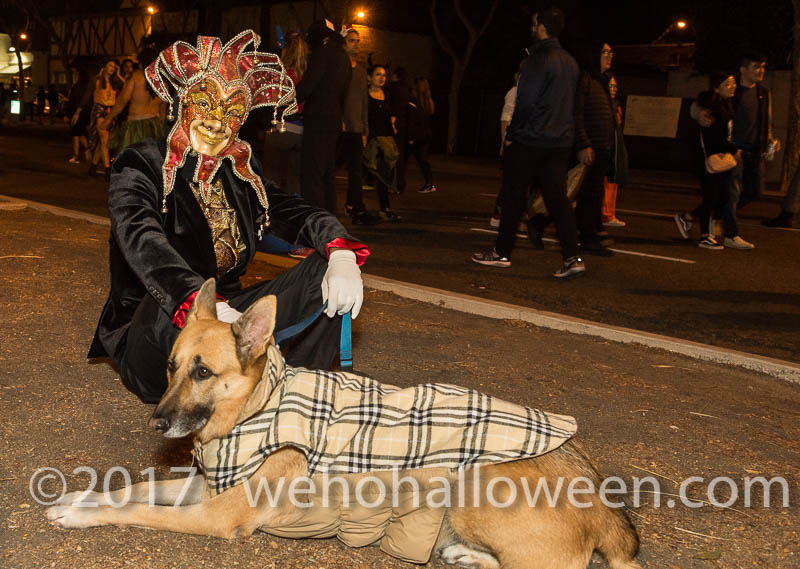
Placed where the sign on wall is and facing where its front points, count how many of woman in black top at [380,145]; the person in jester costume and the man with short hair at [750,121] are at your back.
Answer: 0

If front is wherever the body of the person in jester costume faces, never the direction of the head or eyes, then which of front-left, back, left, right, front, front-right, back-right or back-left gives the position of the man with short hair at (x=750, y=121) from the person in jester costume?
left

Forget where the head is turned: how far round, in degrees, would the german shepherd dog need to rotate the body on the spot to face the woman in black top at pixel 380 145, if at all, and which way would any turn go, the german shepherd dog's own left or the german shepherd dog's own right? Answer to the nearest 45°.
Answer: approximately 90° to the german shepherd dog's own right

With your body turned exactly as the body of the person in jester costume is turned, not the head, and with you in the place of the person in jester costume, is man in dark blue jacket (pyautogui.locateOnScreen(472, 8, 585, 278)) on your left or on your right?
on your left

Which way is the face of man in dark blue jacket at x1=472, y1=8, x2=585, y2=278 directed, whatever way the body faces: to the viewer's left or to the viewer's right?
to the viewer's left

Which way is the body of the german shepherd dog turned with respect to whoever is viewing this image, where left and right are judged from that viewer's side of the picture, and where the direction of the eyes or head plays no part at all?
facing to the left of the viewer

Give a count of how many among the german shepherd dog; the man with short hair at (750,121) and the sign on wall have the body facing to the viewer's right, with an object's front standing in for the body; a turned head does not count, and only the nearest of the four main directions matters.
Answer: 0

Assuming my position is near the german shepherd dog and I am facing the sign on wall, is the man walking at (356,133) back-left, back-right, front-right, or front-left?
front-left

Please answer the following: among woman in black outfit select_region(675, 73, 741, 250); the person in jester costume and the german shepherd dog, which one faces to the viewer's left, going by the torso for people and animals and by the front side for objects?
the german shepherd dog

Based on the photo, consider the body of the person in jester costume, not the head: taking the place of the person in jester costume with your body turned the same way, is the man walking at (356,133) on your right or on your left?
on your left

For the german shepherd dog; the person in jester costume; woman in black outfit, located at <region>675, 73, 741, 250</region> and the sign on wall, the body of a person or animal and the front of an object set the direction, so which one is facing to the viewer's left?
the german shepherd dog

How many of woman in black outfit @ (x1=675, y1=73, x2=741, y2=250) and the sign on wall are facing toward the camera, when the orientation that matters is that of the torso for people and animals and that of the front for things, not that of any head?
1

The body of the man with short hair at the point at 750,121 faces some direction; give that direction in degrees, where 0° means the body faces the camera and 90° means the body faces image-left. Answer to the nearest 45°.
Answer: approximately 45°

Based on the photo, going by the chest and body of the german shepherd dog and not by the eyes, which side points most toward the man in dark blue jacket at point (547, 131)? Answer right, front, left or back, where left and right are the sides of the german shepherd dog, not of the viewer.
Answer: right
